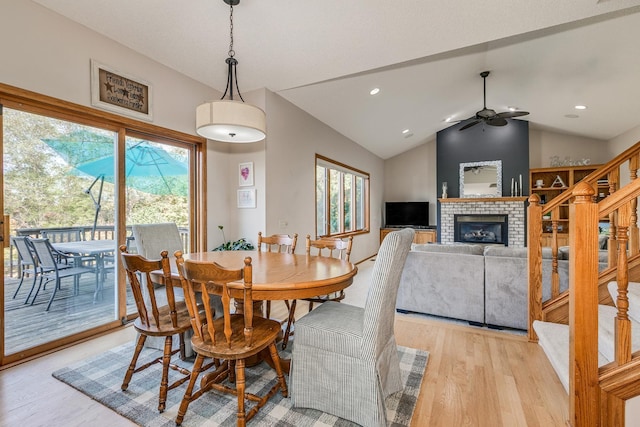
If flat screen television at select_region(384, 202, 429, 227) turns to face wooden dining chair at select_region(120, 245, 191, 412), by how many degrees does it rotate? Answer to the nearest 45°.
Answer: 0° — it already faces it

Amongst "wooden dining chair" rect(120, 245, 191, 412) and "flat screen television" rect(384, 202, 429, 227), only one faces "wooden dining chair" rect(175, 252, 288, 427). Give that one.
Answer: the flat screen television

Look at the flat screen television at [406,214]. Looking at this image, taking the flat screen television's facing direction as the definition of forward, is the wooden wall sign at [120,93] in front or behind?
in front

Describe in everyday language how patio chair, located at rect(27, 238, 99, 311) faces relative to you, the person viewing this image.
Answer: facing away from the viewer and to the right of the viewer

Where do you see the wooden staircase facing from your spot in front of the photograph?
facing to the left of the viewer

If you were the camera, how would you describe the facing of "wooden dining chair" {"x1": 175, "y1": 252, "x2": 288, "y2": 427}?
facing away from the viewer and to the right of the viewer

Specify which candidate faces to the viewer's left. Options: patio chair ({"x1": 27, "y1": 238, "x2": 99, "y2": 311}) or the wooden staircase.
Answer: the wooden staircase

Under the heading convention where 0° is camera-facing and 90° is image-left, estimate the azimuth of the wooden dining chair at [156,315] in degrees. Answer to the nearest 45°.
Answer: approximately 225°

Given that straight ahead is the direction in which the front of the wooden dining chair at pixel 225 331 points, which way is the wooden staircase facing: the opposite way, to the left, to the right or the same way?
to the left

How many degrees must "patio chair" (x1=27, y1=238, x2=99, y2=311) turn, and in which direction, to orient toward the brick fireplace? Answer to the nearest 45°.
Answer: approximately 45° to its right

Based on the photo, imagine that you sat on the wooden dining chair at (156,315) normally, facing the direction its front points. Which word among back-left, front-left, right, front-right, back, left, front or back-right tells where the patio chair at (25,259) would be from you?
left

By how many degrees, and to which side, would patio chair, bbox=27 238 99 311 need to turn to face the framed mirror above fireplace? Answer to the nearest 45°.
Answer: approximately 45° to its right
